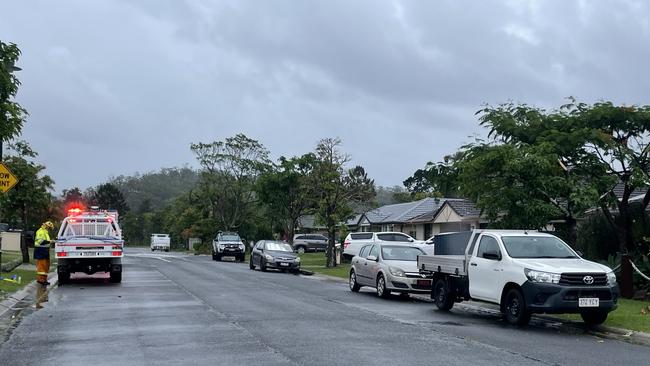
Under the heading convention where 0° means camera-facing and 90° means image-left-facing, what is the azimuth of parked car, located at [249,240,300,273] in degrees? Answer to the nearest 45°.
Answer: approximately 315°

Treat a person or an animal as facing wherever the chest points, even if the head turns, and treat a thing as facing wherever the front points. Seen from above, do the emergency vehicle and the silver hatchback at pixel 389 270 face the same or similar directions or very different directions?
very different directions

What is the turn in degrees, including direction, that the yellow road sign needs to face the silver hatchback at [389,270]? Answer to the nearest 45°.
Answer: approximately 90° to its left

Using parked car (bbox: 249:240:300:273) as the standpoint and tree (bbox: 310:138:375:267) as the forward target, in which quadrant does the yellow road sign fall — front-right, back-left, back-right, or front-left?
back-right

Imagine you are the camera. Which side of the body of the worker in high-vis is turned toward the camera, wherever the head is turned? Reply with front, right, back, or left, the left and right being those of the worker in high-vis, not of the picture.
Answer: right

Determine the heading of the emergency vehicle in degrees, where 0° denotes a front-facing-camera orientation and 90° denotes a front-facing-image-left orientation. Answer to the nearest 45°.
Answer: approximately 180°

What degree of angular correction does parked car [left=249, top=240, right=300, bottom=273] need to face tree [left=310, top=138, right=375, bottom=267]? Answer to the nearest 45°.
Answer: approximately 90° to its left

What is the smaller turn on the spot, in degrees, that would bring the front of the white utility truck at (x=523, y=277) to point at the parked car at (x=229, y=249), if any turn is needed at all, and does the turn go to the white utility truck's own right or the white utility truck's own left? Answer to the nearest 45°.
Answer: approximately 180°

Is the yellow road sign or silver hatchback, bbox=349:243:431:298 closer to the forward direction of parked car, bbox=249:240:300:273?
the silver hatchback
